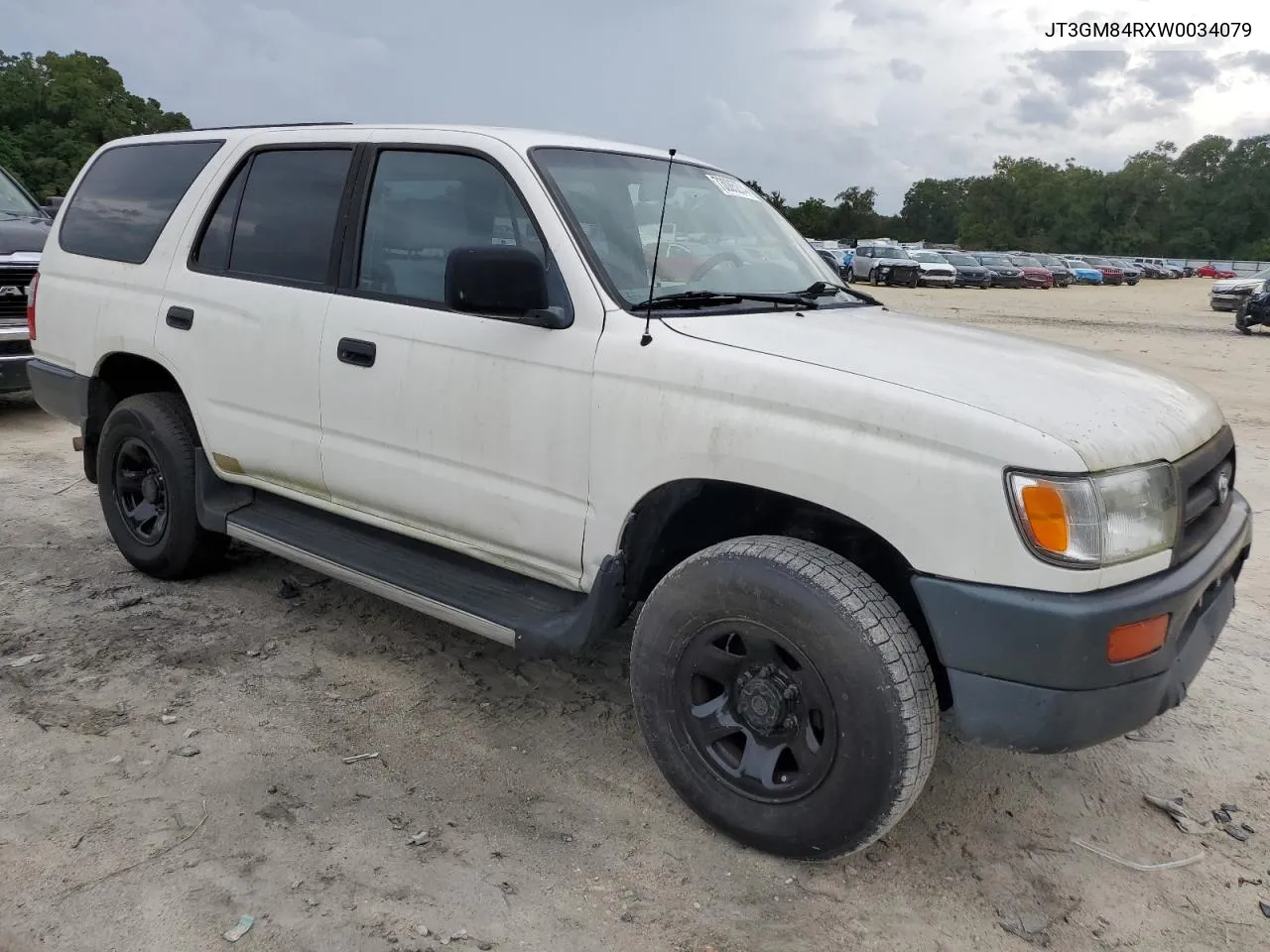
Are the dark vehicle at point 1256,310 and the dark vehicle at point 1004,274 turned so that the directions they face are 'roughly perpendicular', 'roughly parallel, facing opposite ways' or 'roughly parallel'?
roughly perpendicular

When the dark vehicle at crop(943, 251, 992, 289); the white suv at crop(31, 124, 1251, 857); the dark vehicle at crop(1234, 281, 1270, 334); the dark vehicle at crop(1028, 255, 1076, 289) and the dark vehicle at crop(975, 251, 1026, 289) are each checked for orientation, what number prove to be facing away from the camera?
0

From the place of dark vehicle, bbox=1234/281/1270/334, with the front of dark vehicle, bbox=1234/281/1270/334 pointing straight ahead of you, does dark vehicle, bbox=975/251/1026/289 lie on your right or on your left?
on your right

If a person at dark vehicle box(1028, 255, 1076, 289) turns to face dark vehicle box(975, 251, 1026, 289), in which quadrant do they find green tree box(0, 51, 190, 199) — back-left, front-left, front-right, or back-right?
front-right

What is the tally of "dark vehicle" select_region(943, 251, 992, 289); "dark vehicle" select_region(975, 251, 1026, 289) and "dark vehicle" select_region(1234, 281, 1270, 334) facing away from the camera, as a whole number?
0

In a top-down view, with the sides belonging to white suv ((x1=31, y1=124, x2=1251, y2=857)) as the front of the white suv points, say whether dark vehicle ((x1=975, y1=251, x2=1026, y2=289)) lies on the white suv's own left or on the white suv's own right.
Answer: on the white suv's own left

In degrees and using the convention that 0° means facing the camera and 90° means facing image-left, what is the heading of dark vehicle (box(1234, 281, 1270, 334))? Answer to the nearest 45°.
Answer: approximately 45°

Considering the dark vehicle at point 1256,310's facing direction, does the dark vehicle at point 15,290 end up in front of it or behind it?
in front

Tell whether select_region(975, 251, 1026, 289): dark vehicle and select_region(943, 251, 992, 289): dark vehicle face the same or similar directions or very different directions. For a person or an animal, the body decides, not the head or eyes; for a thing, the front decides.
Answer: same or similar directions

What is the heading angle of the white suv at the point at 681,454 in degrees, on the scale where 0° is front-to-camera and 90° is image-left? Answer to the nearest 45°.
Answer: approximately 315°

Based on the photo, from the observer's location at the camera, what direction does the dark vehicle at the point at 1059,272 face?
facing the viewer and to the right of the viewer

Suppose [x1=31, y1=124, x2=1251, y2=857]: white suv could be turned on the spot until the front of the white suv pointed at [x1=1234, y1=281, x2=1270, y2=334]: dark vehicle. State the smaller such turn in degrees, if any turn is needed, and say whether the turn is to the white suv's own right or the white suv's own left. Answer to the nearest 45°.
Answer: approximately 90° to the white suv's own left

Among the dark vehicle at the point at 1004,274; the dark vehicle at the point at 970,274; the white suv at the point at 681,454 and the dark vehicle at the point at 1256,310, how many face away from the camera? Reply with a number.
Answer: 0

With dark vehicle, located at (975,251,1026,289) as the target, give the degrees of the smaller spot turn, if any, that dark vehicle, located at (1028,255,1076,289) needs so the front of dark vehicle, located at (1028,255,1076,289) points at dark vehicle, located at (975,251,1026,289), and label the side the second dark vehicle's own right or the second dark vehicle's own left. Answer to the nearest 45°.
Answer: approximately 45° to the second dark vehicle's own right

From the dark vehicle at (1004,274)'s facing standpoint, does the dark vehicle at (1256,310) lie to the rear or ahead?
ahead
